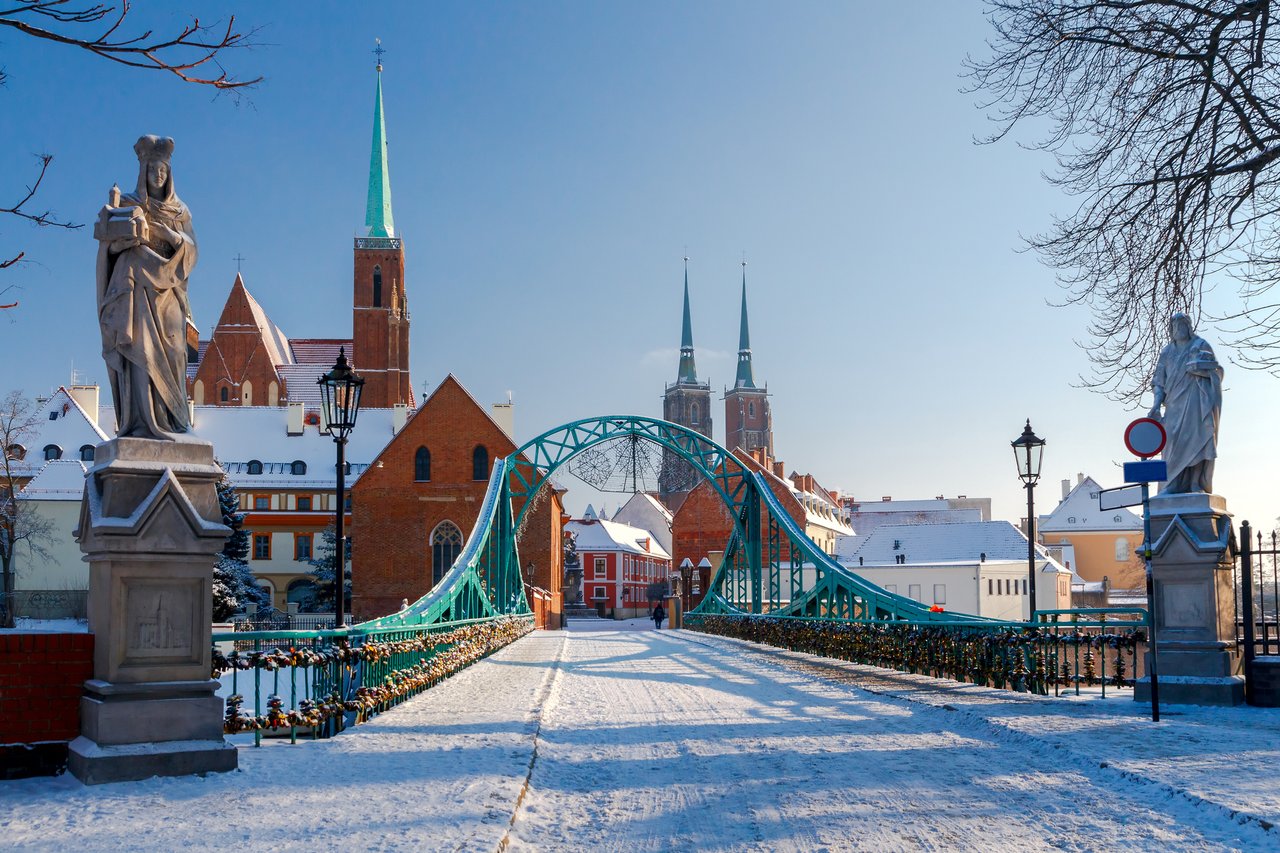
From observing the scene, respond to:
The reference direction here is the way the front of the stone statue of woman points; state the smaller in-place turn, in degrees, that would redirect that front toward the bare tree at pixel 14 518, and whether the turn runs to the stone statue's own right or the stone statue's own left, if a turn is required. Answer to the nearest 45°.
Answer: approximately 180°

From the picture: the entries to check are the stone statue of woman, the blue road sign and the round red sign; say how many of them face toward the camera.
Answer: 3

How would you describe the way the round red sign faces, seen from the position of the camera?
facing the viewer

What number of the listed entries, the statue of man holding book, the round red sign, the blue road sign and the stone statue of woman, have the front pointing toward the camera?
4

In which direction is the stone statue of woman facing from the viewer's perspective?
toward the camera

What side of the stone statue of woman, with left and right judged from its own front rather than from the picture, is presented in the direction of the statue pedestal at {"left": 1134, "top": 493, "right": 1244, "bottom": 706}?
left

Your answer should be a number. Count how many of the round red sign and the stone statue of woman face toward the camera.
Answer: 2

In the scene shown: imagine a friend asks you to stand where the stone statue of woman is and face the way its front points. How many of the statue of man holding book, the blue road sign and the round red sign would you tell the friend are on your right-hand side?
0

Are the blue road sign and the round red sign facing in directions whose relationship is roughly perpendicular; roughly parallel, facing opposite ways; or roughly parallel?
roughly parallel

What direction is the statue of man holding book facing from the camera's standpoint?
toward the camera

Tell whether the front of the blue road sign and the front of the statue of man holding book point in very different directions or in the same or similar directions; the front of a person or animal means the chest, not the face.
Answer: same or similar directions

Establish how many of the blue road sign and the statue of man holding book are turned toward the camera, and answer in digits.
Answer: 2
